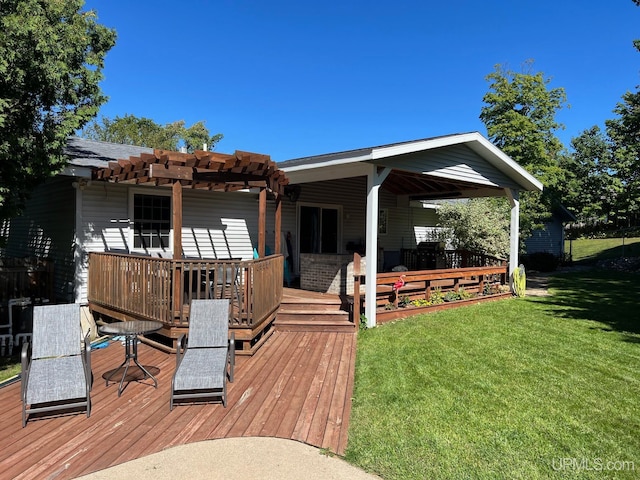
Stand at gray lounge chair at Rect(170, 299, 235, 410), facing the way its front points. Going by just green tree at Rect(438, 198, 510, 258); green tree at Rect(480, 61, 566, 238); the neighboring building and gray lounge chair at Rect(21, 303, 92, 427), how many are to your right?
1

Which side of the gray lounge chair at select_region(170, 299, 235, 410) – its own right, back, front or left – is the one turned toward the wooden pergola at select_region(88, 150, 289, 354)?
back

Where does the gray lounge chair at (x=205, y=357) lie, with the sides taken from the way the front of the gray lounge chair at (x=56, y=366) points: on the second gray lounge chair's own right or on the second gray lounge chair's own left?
on the second gray lounge chair's own left

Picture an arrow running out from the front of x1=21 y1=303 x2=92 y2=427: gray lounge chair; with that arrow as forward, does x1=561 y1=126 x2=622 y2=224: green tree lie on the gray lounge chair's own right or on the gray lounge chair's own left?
on the gray lounge chair's own left

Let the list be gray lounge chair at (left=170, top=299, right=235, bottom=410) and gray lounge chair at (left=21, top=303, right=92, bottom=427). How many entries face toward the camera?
2

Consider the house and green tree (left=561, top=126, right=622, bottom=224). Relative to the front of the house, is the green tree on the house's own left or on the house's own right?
on the house's own left

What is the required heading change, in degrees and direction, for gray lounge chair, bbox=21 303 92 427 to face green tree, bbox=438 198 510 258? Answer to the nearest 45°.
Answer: approximately 90° to its left

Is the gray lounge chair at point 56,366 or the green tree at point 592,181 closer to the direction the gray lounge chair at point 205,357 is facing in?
the gray lounge chair

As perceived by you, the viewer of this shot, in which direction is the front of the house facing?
facing the viewer and to the right of the viewer

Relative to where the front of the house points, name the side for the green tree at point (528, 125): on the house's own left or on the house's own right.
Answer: on the house's own left
